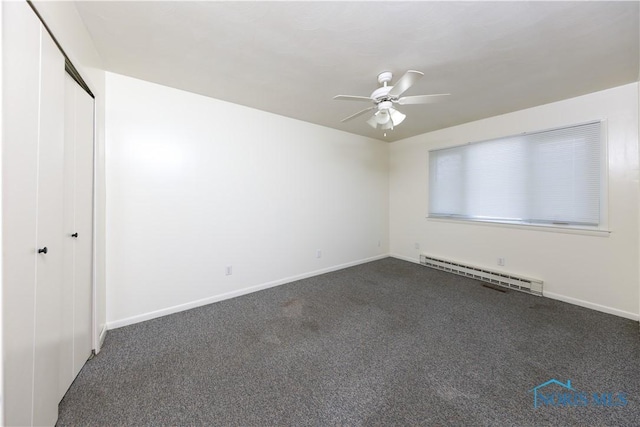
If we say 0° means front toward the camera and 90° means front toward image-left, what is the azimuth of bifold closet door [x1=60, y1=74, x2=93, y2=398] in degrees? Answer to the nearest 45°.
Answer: approximately 270°

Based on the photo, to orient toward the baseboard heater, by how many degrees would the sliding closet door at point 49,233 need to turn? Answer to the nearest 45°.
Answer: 0° — it already faces it

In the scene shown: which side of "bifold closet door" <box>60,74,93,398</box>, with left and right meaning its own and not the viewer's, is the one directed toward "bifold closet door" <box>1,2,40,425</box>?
right

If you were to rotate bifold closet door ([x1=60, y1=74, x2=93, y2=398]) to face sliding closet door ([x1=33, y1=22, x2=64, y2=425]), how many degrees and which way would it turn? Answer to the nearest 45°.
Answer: approximately 90° to its right

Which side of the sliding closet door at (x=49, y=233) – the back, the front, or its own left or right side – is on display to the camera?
right

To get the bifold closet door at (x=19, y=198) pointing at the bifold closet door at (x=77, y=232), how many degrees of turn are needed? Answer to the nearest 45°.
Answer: approximately 90° to its left

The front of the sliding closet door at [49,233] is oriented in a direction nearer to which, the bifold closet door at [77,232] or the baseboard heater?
the baseboard heater

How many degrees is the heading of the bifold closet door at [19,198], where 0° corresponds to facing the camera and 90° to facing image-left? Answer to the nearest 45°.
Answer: approximately 270°
